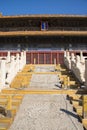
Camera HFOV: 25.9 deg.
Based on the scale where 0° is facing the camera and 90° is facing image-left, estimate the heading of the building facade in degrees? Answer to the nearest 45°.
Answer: approximately 0°
